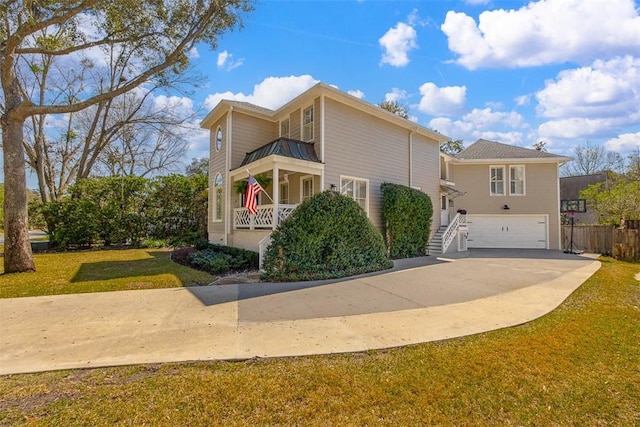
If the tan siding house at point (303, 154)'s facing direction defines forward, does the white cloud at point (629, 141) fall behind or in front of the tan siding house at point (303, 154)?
behind

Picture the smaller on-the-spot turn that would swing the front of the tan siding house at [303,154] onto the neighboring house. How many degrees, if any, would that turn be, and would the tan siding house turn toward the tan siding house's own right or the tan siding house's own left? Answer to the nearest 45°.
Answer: approximately 180°

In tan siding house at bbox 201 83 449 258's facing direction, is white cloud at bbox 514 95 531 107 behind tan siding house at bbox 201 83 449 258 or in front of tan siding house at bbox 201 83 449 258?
behind

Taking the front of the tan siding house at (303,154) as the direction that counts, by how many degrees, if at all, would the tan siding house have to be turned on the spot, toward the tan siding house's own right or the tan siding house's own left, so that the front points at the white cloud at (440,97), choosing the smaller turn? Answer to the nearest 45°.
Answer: approximately 180°

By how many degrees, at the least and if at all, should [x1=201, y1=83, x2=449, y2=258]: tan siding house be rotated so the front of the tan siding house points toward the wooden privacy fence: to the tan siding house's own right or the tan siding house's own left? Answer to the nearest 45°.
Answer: approximately 135° to the tan siding house's own left

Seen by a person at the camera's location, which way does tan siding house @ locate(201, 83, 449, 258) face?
facing the viewer and to the left of the viewer

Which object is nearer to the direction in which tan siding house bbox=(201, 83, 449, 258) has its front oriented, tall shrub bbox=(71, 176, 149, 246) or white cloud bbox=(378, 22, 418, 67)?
the tall shrub
